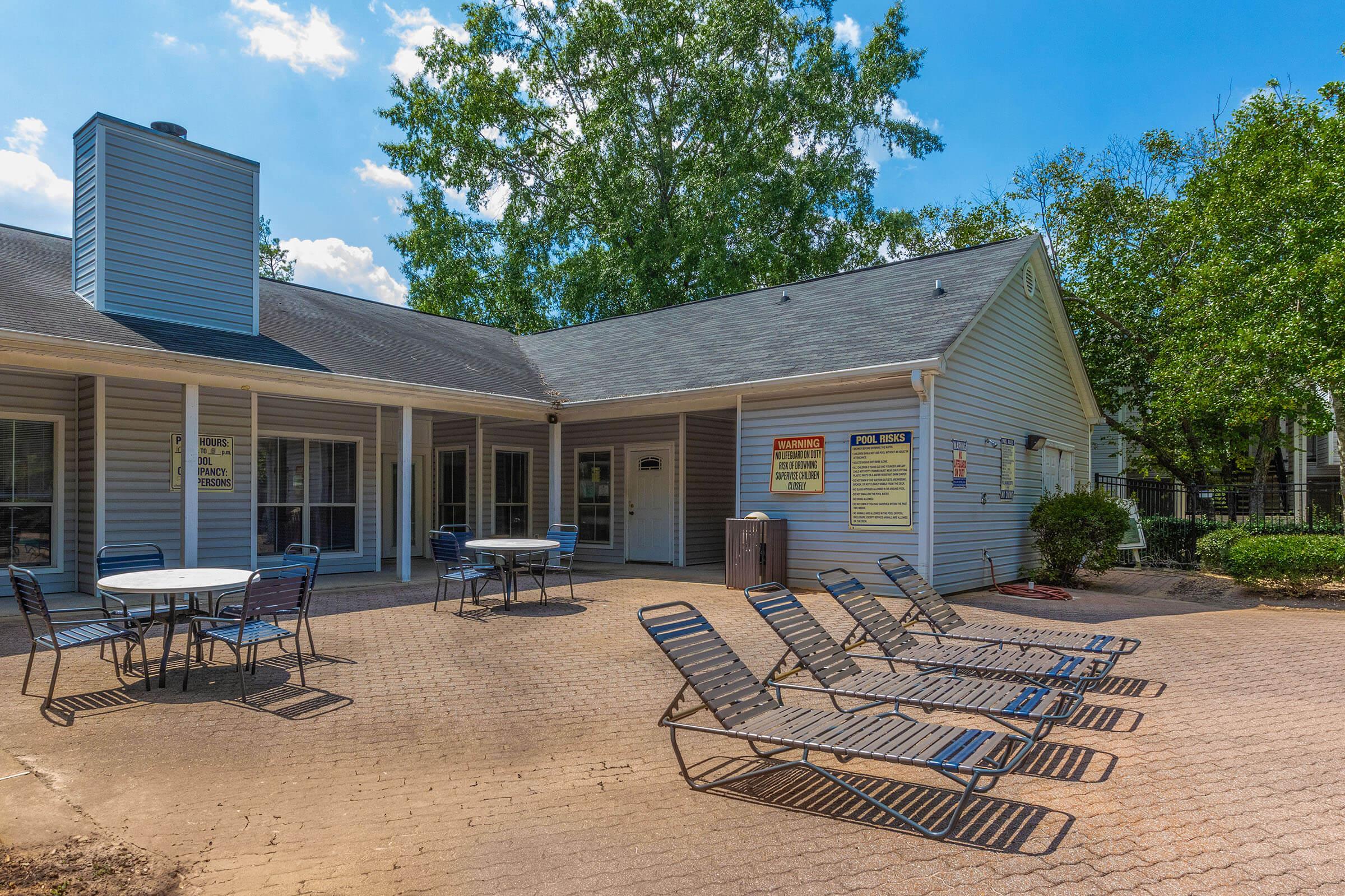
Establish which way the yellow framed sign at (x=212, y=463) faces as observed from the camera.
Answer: facing the viewer

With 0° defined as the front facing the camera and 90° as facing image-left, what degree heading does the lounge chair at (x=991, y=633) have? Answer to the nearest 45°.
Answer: approximately 315°

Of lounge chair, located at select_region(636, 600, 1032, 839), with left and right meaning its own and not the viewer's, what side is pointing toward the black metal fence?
left

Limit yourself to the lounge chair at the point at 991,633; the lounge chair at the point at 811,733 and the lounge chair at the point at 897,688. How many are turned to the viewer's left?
0

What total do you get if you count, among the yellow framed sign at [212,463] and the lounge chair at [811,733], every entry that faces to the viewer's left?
0

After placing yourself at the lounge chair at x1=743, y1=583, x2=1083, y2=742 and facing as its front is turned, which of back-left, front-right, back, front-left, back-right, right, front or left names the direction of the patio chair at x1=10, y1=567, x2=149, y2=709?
back-right

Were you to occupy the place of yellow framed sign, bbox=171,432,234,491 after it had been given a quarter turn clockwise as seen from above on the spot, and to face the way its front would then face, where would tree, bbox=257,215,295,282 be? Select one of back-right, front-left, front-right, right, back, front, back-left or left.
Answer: right

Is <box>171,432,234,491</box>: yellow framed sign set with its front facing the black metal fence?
no

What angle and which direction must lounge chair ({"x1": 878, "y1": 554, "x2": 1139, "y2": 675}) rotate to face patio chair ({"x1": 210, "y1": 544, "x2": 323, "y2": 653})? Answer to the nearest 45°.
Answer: approximately 135° to its right

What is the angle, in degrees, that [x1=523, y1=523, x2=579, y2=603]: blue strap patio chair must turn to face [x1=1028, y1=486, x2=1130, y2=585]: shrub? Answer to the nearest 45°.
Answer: approximately 135° to its left

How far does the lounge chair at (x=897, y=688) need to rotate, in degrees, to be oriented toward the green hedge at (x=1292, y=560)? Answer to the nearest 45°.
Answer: approximately 90° to its left

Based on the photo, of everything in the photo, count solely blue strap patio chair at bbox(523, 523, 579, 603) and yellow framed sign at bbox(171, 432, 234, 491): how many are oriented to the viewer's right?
0

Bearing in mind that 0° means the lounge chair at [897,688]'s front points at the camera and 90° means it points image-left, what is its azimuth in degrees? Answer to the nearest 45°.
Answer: approximately 315°

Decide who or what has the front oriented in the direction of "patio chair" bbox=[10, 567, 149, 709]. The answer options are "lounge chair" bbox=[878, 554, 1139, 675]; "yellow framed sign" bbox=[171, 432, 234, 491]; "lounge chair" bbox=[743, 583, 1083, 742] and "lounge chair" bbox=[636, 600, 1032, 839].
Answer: the yellow framed sign

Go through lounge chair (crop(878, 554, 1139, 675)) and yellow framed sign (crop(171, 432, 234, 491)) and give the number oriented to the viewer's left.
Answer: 0
